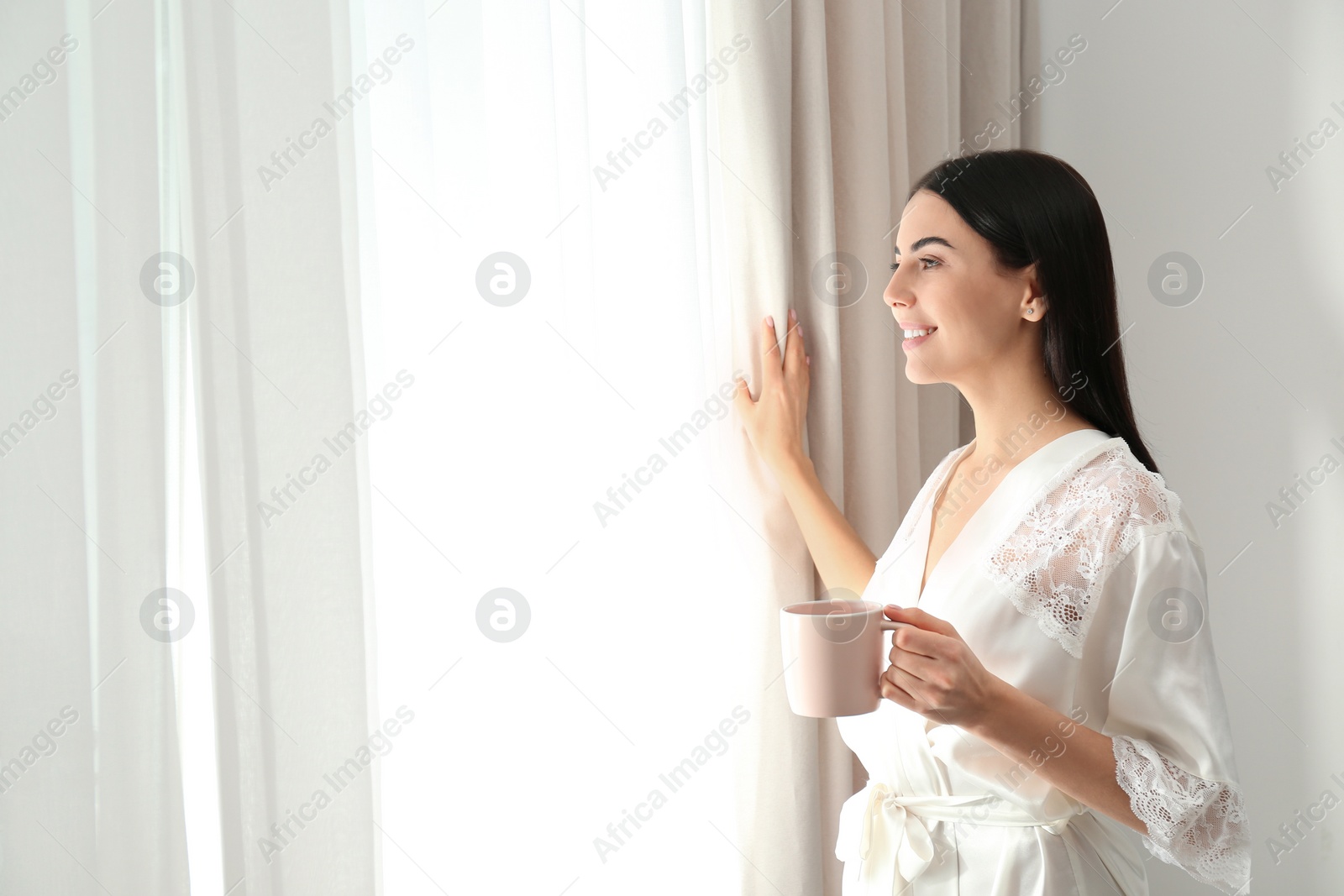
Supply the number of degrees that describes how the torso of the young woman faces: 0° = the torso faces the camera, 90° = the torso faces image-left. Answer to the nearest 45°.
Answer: approximately 45°

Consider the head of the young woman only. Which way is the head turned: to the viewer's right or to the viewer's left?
to the viewer's left

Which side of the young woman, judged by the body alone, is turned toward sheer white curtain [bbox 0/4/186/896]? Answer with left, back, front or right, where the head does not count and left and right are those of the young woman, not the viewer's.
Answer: front
